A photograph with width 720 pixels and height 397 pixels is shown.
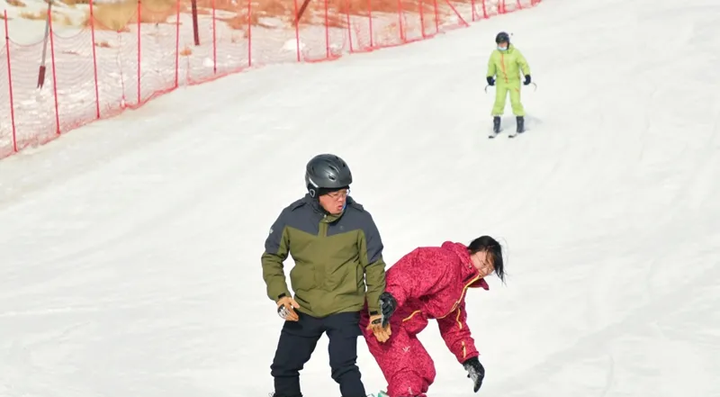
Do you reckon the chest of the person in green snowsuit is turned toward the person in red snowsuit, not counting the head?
yes

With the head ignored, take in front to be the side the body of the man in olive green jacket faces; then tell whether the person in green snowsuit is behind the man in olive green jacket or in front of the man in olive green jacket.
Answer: behind

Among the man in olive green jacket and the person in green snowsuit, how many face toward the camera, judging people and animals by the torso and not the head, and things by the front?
2

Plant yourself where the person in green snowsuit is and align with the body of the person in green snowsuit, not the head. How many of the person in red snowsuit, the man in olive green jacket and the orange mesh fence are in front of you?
2

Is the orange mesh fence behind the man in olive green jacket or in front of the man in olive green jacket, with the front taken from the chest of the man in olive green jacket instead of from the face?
behind

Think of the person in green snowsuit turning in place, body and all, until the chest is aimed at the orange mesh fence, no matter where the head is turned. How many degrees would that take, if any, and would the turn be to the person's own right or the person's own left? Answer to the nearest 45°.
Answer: approximately 135° to the person's own right

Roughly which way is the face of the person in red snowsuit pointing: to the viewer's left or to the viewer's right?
to the viewer's right

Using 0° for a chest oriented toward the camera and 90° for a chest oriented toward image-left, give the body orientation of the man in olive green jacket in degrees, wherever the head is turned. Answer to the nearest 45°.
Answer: approximately 0°

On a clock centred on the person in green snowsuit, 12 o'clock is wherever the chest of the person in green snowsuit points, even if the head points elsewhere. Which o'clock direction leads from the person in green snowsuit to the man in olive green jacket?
The man in olive green jacket is roughly at 12 o'clock from the person in green snowsuit.

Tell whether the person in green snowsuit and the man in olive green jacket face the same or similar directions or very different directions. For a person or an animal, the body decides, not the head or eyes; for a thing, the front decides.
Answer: same or similar directions

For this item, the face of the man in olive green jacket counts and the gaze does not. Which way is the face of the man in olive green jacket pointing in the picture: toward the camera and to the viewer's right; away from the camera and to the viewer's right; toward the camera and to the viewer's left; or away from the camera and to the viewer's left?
toward the camera and to the viewer's right

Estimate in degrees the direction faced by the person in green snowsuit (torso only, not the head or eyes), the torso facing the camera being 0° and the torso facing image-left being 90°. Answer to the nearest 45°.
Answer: approximately 0°
